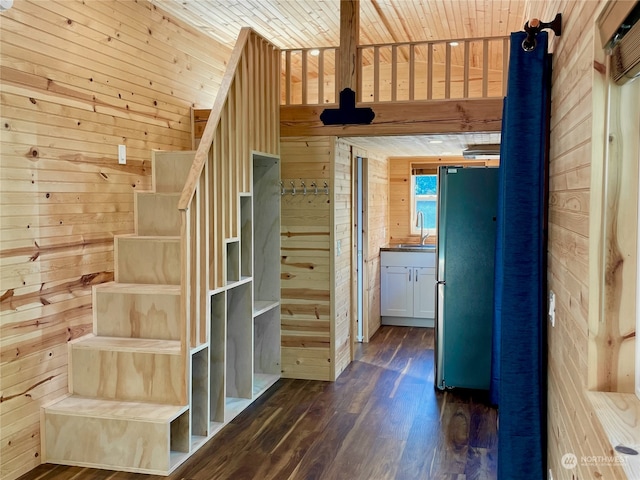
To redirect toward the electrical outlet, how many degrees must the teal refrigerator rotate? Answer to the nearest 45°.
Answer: approximately 90° to its left

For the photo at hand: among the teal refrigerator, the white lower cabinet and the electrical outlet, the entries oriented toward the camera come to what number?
1

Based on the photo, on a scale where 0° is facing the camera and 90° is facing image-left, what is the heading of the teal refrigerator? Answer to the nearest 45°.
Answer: approximately 90°

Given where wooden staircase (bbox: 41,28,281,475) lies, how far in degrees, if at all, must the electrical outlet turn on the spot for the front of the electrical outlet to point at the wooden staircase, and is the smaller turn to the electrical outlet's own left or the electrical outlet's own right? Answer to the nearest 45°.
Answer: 0° — it already faces it

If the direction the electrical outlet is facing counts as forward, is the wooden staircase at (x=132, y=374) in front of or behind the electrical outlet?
in front

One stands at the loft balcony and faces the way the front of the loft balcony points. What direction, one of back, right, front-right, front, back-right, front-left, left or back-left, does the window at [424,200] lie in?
back

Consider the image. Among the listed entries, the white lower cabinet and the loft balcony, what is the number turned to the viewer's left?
0
